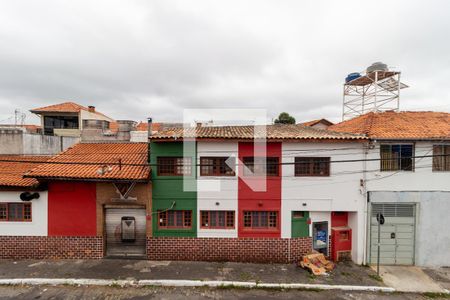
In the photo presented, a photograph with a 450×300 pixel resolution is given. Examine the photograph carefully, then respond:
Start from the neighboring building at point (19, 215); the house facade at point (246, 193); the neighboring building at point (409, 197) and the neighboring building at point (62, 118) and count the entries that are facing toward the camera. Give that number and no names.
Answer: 4

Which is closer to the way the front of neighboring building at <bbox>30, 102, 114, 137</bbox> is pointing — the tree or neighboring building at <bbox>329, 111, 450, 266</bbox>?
the neighboring building

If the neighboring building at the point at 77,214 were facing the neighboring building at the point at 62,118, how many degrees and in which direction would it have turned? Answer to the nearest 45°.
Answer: approximately 180°

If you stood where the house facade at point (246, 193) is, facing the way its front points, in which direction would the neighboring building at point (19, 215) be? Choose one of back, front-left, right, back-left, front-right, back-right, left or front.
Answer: right

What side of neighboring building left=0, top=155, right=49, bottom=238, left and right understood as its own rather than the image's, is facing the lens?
front

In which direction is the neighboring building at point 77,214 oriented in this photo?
toward the camera

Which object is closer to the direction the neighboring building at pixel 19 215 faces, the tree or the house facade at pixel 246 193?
the house facade
